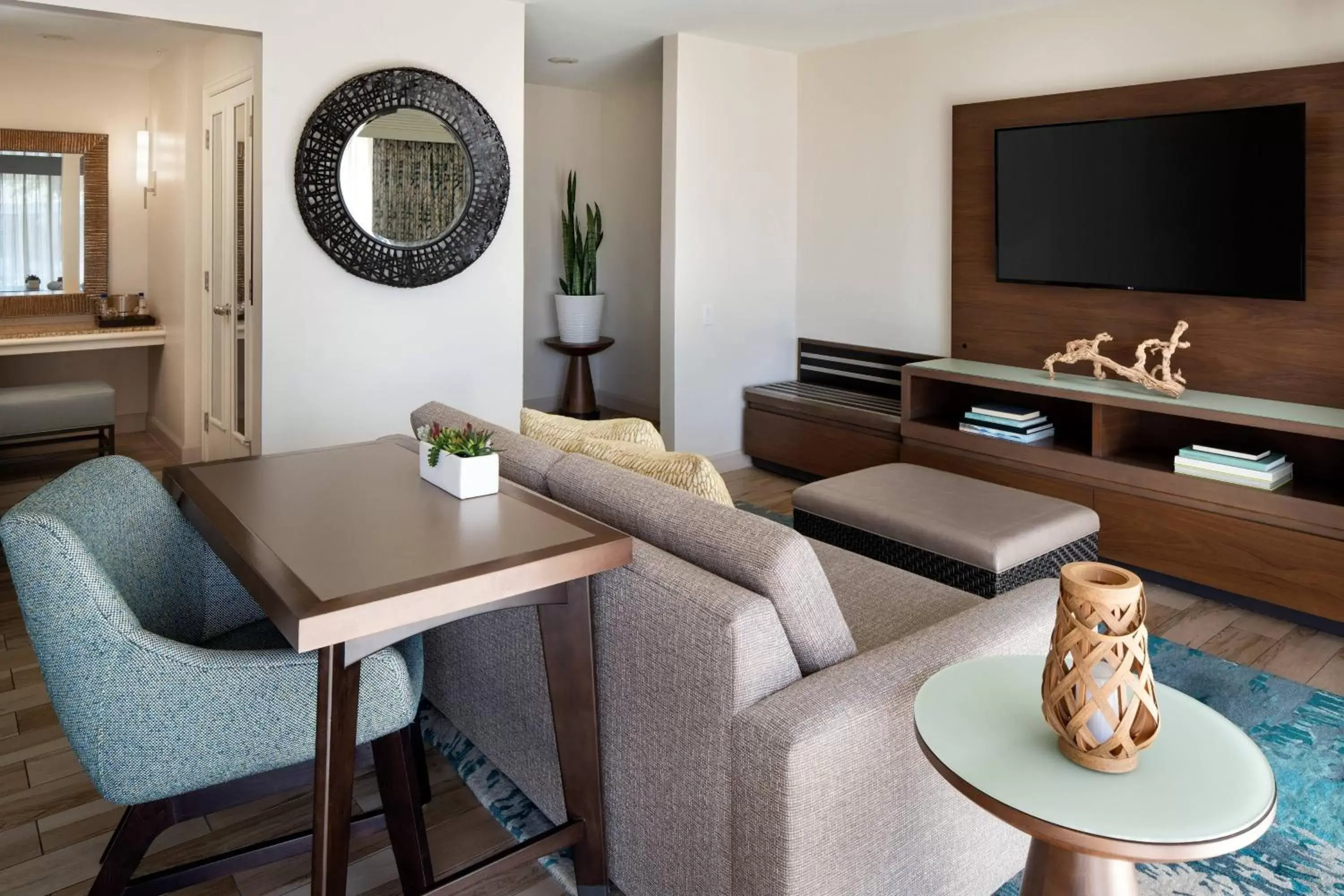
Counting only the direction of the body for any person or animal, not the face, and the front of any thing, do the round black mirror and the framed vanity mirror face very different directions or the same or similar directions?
same or similar directions

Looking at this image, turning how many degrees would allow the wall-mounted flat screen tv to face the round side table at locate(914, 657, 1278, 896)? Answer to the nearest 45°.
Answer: approximately 45° to its left

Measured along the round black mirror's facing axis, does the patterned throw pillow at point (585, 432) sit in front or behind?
in front

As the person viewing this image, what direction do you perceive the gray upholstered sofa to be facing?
facing away from the viewer and to the right of the viewer

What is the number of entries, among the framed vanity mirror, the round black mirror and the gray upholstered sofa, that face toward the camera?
2

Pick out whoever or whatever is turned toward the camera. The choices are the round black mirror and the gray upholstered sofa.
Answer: the round black mirror

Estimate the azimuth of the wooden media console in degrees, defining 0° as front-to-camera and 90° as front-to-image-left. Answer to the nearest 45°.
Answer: approximately 45°

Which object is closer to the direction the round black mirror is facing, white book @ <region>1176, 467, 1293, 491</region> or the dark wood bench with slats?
the white book

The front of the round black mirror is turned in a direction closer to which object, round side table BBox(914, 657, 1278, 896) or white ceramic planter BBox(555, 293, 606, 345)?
the round side table

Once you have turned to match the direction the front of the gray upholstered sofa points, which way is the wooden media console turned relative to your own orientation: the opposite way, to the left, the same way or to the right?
the opposite way

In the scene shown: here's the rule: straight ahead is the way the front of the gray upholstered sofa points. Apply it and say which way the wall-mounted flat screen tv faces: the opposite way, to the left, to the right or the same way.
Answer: the opposite way

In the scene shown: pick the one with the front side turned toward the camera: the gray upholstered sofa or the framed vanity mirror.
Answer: the framed vanity mirror

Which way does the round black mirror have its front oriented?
toward the camera

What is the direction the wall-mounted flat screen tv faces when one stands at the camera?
facing the viewer and to the left of the viewer
